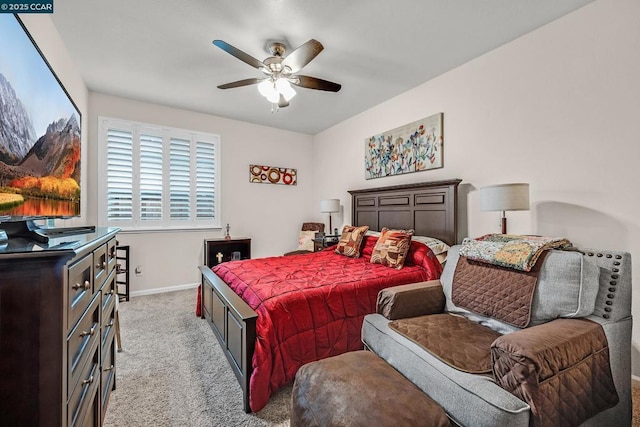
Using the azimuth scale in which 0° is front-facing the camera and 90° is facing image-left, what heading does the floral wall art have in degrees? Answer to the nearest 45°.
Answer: approximately 45°

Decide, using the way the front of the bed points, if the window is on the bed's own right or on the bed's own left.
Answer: on the bed's own right

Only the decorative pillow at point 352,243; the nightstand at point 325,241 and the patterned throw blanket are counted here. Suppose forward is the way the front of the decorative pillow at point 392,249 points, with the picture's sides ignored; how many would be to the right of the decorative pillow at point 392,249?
2

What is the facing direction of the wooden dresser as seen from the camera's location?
facing to the right of the viewer

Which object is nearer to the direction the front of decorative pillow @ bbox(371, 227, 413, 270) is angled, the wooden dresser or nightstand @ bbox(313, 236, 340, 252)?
the wooden dresser

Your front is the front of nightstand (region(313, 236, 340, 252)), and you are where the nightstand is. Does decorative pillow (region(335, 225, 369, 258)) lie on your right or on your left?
on your left

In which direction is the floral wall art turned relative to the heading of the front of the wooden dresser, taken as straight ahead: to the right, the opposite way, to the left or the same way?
the opposite way

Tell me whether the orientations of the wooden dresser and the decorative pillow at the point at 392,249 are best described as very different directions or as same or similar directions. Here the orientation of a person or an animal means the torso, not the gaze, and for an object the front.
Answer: very different directions

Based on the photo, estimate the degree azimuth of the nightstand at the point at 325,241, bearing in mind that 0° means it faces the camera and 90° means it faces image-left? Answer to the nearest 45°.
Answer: approximately 45°

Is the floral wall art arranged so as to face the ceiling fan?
yes
